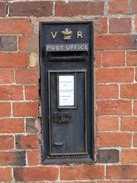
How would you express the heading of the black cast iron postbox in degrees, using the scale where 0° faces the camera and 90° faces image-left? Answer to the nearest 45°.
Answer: approximately 0°
